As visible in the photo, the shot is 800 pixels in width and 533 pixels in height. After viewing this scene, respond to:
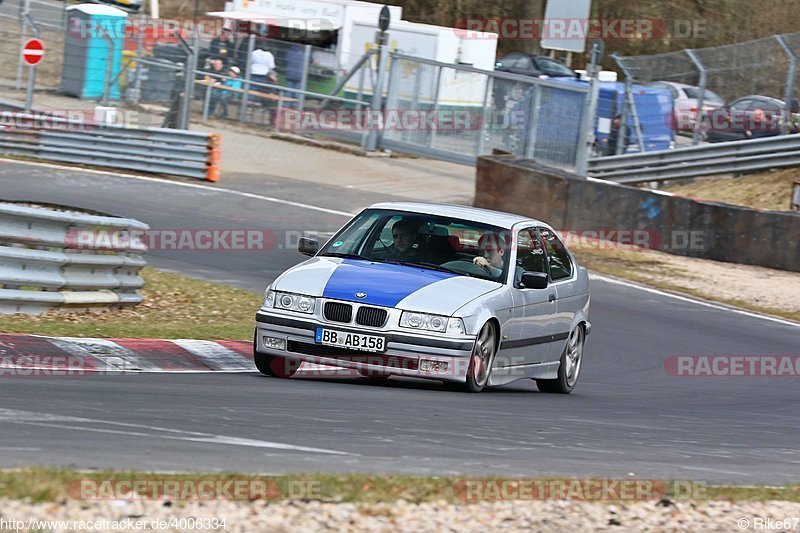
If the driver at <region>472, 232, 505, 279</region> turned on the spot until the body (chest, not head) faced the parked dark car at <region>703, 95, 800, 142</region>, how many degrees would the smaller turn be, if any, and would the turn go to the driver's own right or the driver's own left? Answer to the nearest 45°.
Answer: approximately 135° to the driver's own right

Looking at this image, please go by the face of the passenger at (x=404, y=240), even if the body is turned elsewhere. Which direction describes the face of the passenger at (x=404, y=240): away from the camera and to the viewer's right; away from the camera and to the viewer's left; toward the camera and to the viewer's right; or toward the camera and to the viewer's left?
toward the camera and to the viewer's left

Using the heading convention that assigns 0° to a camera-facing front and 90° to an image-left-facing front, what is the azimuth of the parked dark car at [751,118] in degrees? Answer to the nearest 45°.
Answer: approximately 45°

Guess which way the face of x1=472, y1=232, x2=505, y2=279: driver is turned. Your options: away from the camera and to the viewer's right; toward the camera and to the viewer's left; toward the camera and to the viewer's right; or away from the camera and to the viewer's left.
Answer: toward the camera and to the viewer's left

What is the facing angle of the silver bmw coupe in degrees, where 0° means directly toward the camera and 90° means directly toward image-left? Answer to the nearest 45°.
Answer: approximately 45°
